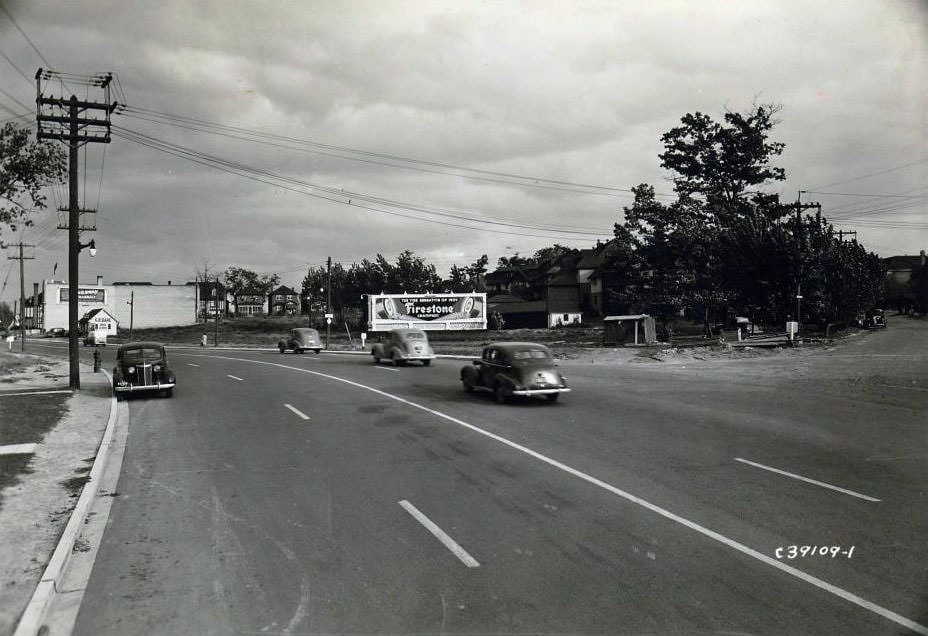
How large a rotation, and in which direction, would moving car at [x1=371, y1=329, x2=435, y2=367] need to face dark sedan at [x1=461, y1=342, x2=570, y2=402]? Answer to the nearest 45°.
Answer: approximately 135° to its left

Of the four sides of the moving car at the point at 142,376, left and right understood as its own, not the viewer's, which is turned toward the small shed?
left

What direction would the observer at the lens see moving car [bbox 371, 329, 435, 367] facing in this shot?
facing away from the viewer and to the left of the viewer

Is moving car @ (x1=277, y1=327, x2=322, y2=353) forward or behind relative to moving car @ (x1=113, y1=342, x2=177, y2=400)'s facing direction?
behind

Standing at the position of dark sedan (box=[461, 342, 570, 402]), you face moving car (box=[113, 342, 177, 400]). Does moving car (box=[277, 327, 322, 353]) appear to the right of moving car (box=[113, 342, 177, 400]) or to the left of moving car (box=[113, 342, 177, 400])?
right

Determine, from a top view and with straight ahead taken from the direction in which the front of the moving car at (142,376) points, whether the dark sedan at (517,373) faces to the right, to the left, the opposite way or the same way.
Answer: the opposite way

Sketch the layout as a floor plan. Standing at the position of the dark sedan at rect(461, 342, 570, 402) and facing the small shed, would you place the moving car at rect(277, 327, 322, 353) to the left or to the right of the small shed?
left

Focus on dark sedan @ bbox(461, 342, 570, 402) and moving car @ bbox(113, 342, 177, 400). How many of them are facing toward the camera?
1

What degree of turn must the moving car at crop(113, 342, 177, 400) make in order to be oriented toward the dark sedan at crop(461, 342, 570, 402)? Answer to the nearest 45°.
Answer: approximately 45° to its left

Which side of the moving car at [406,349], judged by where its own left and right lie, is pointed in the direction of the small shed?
right

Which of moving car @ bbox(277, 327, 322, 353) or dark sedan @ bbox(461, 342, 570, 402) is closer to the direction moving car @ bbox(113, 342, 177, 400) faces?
the dark sedan

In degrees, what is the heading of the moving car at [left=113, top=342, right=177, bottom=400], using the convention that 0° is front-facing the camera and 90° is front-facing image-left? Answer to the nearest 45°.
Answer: approximately 0°

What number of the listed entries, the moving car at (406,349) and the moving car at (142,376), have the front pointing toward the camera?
1

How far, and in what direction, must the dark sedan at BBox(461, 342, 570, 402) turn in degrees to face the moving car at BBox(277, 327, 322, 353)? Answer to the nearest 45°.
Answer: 0° — it already faces it
